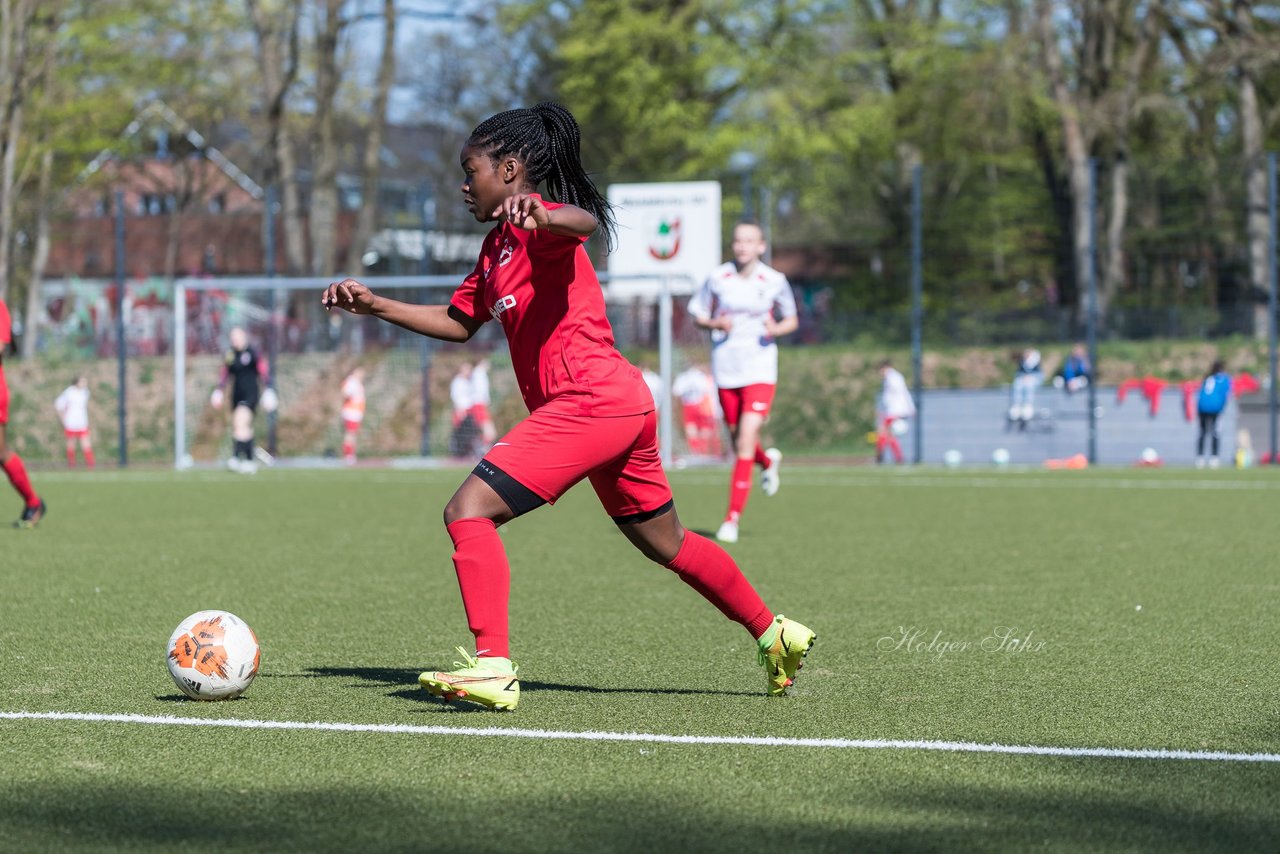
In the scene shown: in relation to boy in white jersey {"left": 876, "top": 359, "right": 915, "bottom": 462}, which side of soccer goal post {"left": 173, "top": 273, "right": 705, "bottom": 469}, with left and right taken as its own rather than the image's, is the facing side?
left

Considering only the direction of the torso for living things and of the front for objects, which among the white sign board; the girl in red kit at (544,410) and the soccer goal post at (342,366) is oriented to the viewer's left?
the girl in red kit

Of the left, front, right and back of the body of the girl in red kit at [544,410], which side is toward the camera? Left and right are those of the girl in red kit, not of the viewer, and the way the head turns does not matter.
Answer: left

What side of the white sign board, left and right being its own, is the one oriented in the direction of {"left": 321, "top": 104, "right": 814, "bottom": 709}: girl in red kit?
front

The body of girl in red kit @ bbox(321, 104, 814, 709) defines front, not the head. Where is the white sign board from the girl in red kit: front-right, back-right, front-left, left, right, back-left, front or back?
right

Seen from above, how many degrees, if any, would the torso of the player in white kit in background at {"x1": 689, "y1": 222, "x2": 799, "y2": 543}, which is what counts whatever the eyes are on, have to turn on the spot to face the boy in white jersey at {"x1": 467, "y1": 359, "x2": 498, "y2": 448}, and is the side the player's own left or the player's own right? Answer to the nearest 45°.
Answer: approximately 180°

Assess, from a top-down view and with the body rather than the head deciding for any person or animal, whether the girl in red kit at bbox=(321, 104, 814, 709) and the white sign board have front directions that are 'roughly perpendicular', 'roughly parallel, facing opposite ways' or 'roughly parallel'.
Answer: roughly perpendicular

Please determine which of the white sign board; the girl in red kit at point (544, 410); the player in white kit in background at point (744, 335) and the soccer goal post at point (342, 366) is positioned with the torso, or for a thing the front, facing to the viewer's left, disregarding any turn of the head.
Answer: the girl in red kit

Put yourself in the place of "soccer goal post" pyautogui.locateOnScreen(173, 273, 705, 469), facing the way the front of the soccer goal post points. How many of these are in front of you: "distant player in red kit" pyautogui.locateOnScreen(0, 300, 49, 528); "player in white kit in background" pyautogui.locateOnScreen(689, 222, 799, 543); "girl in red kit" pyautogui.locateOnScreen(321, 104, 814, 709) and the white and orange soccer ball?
4

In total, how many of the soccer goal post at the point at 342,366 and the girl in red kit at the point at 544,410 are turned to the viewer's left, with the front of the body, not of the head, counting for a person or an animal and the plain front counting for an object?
1

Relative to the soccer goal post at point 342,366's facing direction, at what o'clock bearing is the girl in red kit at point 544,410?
The girl in red kit is roughly at 12 o'clock from the soccer goal post.

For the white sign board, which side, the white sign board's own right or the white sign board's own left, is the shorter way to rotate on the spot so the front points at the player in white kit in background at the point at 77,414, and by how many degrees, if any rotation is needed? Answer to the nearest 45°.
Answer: approximately 90° to the white sign board's own right

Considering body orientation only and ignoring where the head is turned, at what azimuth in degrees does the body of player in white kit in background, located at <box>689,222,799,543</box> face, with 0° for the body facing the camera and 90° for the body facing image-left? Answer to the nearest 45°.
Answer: approximately 0°
